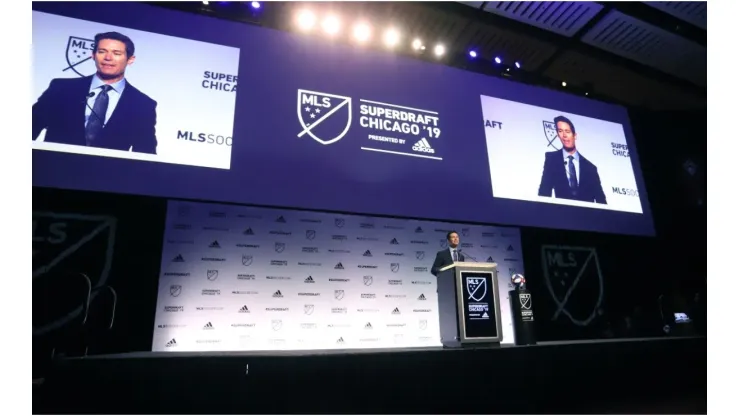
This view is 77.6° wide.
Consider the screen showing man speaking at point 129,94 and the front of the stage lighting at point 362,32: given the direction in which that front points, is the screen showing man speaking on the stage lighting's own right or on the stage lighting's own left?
on the stage lighting's own right

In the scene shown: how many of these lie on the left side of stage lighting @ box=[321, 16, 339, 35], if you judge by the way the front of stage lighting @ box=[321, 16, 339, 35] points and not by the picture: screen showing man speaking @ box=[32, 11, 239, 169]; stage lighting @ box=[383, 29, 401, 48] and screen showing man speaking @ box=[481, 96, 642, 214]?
2

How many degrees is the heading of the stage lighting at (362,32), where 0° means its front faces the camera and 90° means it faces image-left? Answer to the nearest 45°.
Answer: approximately 0°

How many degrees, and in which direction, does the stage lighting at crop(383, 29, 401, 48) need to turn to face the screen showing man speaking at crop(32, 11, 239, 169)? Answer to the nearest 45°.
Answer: approximately 45° to its right

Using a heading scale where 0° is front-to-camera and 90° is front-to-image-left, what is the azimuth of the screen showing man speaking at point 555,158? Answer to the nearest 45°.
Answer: approximately 315°

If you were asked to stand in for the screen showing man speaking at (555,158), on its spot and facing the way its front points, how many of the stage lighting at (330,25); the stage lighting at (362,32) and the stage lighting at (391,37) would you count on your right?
3

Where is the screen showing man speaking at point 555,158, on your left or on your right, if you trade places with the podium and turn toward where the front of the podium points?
on your left
